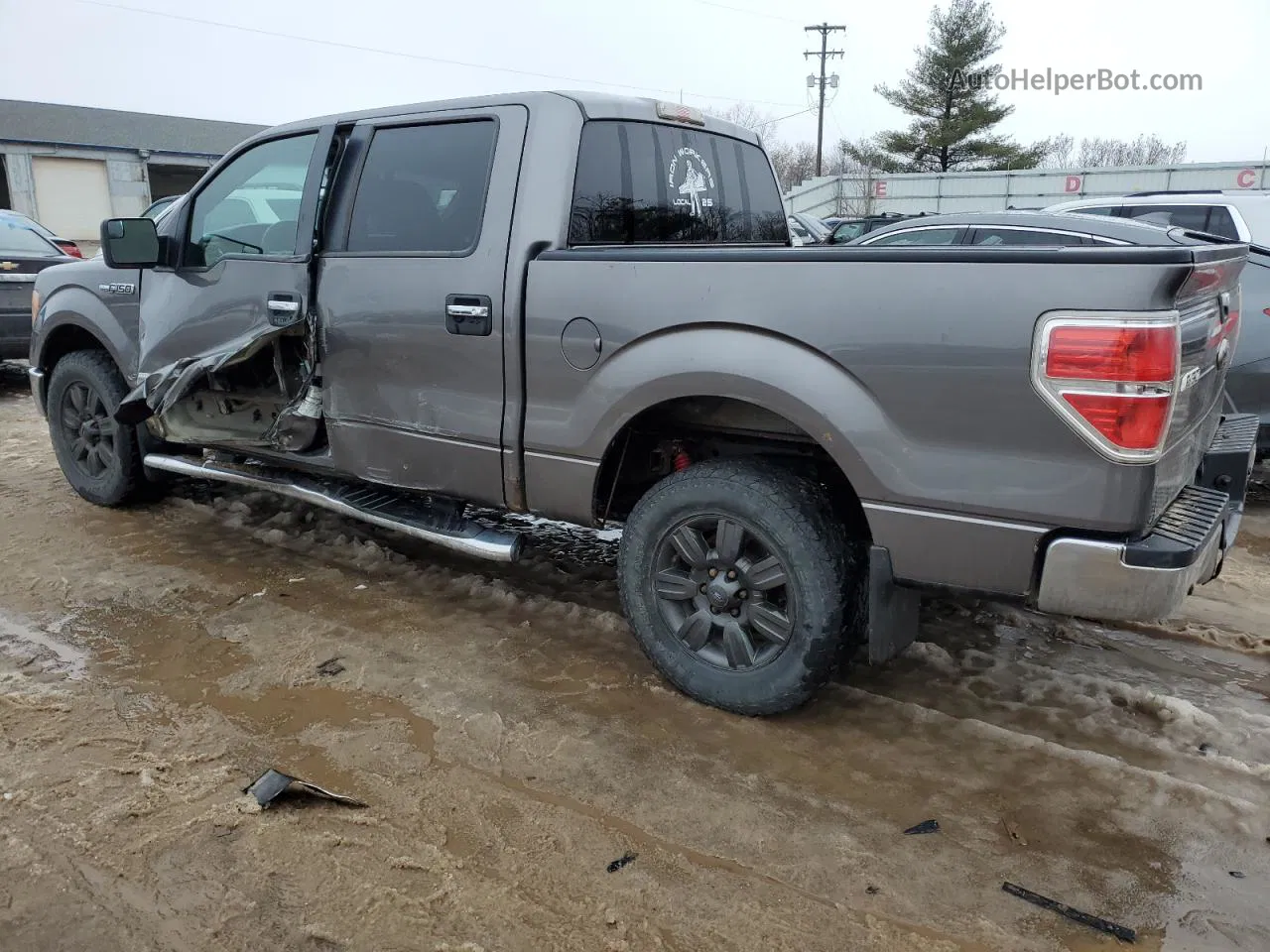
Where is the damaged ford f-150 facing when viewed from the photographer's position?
facing away from the viewer and to the left of the viewer

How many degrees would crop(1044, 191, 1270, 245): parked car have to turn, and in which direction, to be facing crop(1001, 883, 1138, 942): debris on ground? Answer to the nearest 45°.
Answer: approximately 90° to its left

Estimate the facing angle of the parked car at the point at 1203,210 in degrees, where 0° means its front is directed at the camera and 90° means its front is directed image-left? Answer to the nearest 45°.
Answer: approximately 90°

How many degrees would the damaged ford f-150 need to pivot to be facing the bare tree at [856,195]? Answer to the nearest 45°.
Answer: approximately 45° to its right

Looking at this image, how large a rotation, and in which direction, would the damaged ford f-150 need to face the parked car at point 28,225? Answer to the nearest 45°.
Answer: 0° — it already faces it

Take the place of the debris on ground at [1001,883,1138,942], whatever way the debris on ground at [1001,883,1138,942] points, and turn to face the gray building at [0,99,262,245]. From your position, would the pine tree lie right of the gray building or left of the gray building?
right

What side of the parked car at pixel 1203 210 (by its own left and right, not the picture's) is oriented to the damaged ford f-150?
left

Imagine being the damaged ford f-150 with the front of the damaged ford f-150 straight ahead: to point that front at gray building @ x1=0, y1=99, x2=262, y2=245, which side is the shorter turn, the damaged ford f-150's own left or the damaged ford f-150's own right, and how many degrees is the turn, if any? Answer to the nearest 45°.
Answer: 0° — it already faces it

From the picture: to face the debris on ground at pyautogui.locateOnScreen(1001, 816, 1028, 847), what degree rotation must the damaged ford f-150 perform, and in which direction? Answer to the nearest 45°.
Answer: approximately 180°
